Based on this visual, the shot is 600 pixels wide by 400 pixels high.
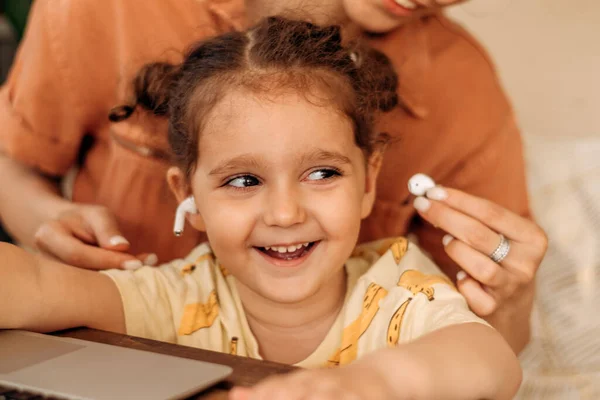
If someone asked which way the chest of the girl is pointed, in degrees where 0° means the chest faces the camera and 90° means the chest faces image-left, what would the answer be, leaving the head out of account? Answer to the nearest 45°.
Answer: approximately 0°
